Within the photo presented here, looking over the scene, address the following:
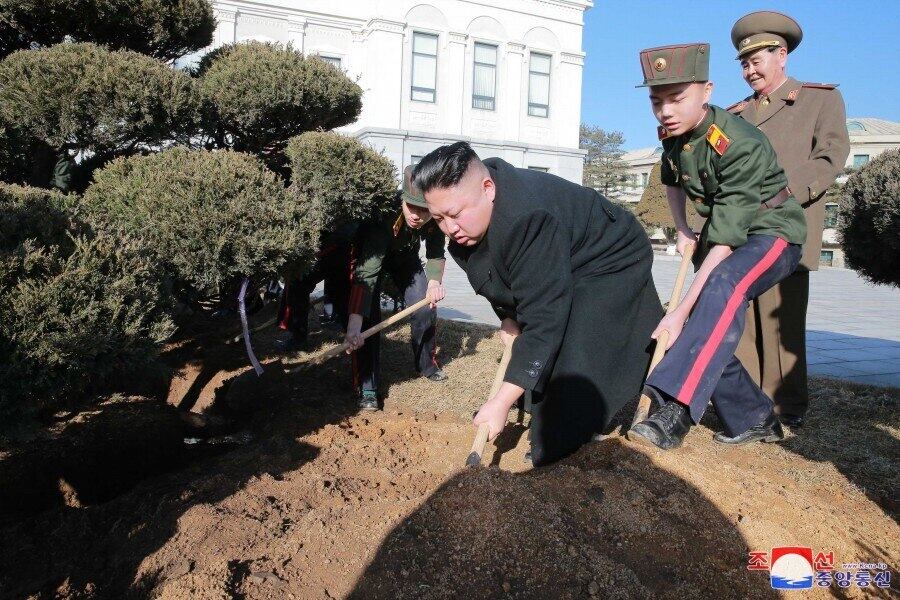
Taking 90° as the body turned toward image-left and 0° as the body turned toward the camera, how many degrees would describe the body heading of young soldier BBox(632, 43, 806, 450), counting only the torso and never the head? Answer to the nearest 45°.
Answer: approximately 45°

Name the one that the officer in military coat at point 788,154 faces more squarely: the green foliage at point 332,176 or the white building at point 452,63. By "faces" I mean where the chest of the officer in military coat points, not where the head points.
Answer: the green foliage

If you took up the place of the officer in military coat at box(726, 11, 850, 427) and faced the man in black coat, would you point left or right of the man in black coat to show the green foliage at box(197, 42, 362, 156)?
right

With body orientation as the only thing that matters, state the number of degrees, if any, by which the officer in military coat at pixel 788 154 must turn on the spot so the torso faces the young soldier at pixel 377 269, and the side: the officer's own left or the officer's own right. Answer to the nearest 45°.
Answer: approximately 45° to the officer's own right

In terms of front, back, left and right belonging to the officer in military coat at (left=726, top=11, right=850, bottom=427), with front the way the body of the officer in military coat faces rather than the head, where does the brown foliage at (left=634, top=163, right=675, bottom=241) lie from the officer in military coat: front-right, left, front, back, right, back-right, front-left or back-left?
back-right

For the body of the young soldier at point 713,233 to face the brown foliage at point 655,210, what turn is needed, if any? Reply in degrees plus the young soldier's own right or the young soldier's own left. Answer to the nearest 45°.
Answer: approximately 135° to the young soldier's own right
